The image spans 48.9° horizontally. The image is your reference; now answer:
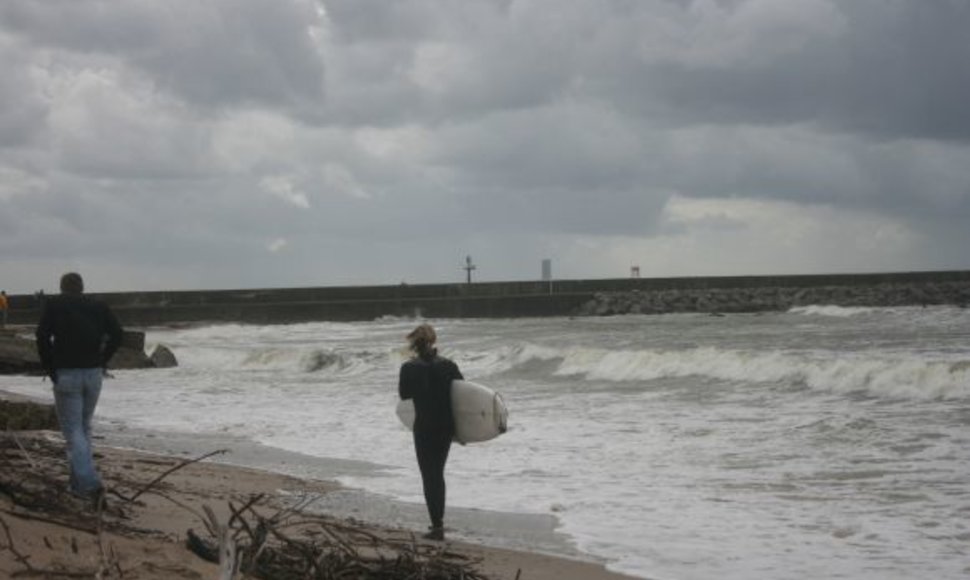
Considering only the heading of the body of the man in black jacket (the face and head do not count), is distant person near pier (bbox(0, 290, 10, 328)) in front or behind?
in front

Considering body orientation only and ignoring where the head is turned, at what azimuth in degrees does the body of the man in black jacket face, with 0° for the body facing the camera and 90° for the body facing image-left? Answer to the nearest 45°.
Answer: approximately 180°

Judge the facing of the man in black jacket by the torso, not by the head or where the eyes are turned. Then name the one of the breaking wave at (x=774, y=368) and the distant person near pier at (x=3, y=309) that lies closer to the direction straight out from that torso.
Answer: the distant person near pier

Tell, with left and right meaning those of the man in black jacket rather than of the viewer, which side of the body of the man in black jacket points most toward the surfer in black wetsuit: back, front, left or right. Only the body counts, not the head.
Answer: right

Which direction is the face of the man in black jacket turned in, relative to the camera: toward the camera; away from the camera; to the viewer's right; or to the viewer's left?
away from the camera

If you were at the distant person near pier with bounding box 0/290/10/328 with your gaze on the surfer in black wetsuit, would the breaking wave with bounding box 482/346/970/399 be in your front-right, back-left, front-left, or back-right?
front-left

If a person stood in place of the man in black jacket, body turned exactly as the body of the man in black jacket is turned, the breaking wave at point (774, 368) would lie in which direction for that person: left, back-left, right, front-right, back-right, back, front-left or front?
front-right

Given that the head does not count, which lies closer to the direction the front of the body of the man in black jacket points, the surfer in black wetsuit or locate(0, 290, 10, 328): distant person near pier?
the distant person near pier
